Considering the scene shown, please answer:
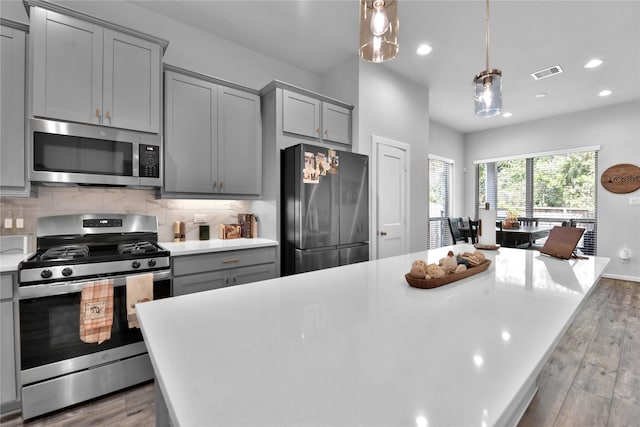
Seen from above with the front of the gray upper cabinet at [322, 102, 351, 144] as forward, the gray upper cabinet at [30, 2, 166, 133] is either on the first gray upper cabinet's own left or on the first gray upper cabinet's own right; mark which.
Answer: on the first gray upper cabinet's own right

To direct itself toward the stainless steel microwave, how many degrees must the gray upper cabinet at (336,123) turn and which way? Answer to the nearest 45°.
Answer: approximately 90° to its right

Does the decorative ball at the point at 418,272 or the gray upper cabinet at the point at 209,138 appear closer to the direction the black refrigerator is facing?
the decorative ball

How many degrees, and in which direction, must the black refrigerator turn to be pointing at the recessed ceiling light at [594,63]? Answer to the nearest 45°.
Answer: approximately 45° to its left

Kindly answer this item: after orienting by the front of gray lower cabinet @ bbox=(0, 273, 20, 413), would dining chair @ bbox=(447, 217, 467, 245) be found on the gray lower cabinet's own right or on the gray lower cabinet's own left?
on the gray lower cabinet's own left

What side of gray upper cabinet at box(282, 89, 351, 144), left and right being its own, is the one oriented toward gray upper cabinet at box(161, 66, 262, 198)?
right

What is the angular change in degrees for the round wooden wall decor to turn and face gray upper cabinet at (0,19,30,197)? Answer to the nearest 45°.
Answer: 0° — it already faces it

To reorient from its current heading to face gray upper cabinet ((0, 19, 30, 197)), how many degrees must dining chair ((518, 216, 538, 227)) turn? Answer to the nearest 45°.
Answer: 0° — it already faces it

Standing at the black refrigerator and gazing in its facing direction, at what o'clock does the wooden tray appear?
The wooden tray is roughly at 1 o'clock from the black refrigerator.
